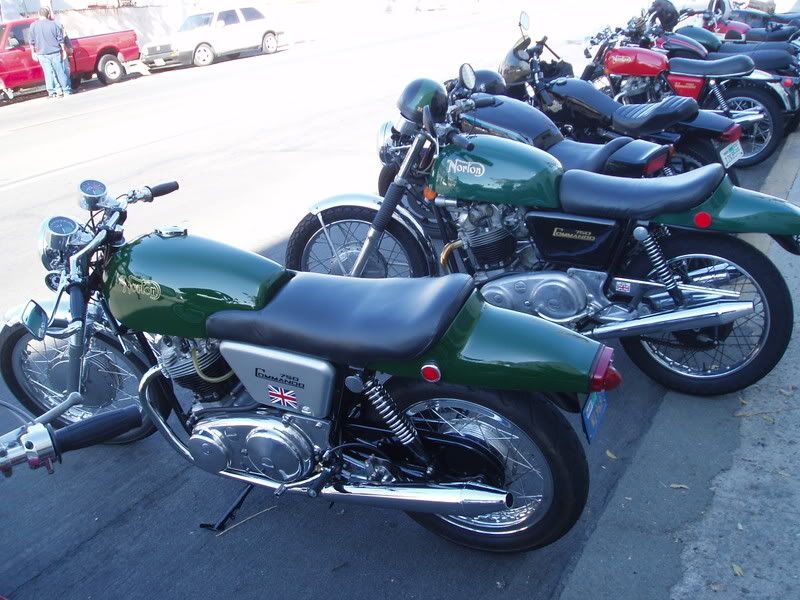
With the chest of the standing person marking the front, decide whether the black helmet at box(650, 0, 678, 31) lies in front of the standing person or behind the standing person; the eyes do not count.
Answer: behind

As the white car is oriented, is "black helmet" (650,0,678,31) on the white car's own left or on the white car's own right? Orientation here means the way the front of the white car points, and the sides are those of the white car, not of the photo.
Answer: on the white car's own left

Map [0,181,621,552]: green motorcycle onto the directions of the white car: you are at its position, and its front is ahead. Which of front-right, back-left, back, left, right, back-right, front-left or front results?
front-left

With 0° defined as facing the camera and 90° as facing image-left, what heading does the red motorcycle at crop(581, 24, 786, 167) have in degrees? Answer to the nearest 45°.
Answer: approximately 135°

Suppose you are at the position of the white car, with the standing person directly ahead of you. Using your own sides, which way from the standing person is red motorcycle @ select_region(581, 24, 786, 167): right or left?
left

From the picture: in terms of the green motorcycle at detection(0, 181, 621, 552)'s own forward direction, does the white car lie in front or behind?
in front

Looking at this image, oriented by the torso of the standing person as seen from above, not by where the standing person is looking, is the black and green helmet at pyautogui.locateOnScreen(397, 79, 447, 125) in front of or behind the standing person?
behind

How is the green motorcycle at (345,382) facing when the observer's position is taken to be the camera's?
facing away from the viewer and to the left of the viewer

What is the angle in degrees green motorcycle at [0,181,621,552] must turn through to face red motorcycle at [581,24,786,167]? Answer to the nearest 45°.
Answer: approximately 90° to its right

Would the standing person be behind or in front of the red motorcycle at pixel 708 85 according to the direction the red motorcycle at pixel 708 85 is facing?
in front
